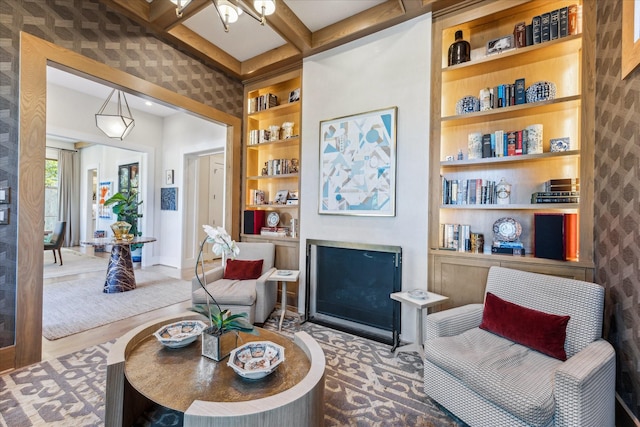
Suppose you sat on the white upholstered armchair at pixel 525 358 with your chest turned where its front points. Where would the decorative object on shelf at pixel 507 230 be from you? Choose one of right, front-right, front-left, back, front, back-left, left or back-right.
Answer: back-right

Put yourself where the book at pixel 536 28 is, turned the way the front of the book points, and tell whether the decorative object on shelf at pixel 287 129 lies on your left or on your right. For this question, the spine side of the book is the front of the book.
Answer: on your right

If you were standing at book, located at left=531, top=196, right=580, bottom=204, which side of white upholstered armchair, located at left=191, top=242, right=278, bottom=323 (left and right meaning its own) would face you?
left

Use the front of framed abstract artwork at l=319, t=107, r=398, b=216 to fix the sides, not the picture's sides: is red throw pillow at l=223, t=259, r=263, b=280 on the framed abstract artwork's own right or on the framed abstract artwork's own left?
on the framed abstract artwork's own right

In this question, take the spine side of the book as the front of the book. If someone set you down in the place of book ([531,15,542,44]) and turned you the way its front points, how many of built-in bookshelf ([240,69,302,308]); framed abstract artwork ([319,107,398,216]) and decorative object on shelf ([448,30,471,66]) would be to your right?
3

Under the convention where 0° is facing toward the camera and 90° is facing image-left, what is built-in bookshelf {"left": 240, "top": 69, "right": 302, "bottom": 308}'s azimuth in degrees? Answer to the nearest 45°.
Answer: approximately 45°

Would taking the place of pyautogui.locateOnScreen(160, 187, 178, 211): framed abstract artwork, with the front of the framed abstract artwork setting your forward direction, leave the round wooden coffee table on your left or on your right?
on your left

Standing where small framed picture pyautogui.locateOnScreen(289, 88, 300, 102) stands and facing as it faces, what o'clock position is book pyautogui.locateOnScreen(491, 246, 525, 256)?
The book is roughly at 9 o'clock from the small framed picture.
